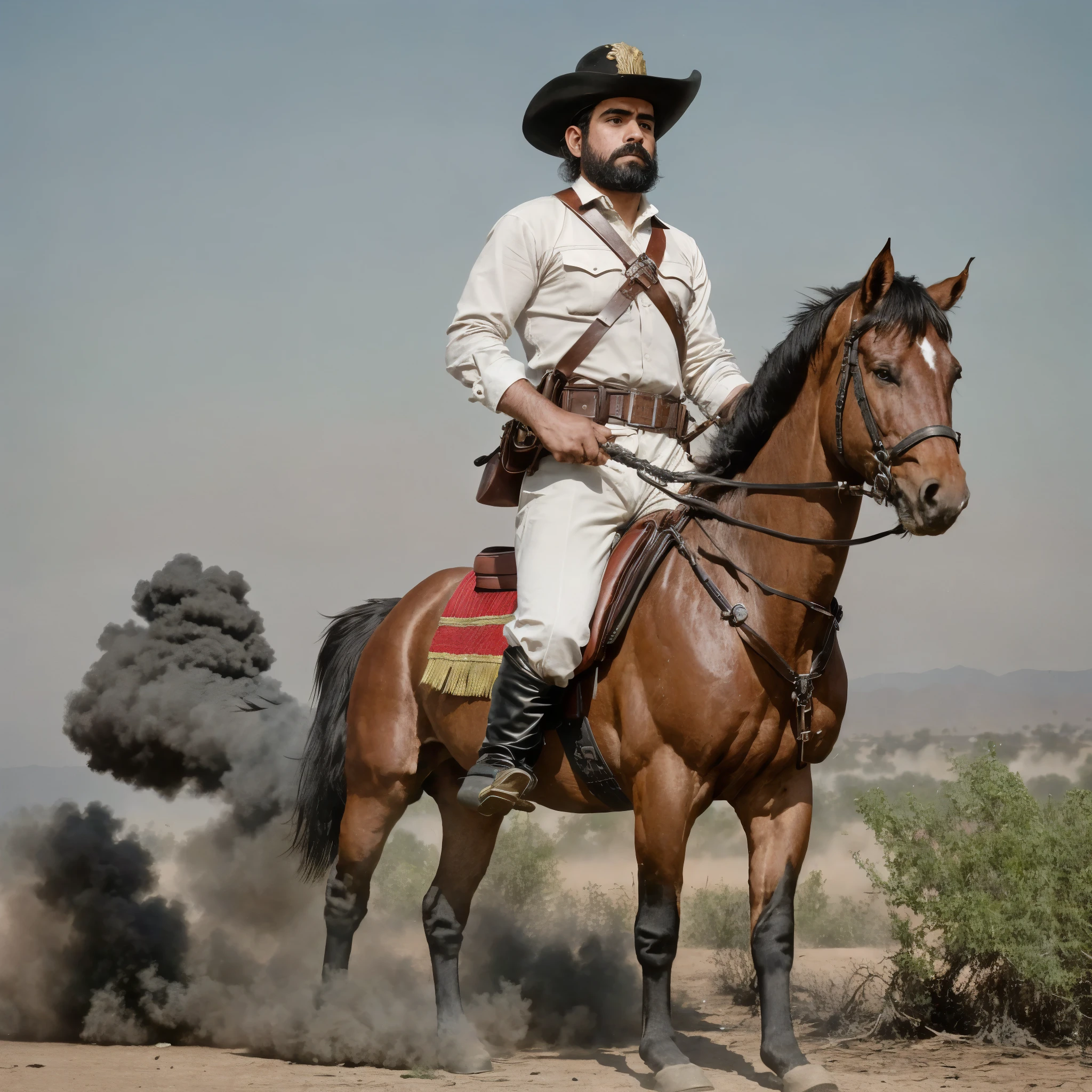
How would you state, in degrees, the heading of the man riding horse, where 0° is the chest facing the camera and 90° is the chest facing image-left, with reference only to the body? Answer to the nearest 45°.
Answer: approximately 315°

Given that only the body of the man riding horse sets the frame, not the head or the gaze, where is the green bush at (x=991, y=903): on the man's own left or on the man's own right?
on the man's own left

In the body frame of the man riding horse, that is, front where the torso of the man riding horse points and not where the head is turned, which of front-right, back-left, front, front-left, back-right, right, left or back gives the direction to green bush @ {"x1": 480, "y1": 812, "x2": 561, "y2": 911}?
back-left

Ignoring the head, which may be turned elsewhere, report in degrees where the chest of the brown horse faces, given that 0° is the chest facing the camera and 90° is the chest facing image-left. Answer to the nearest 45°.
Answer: approximately 315°

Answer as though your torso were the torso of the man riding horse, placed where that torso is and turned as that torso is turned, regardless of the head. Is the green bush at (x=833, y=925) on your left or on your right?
on your left
